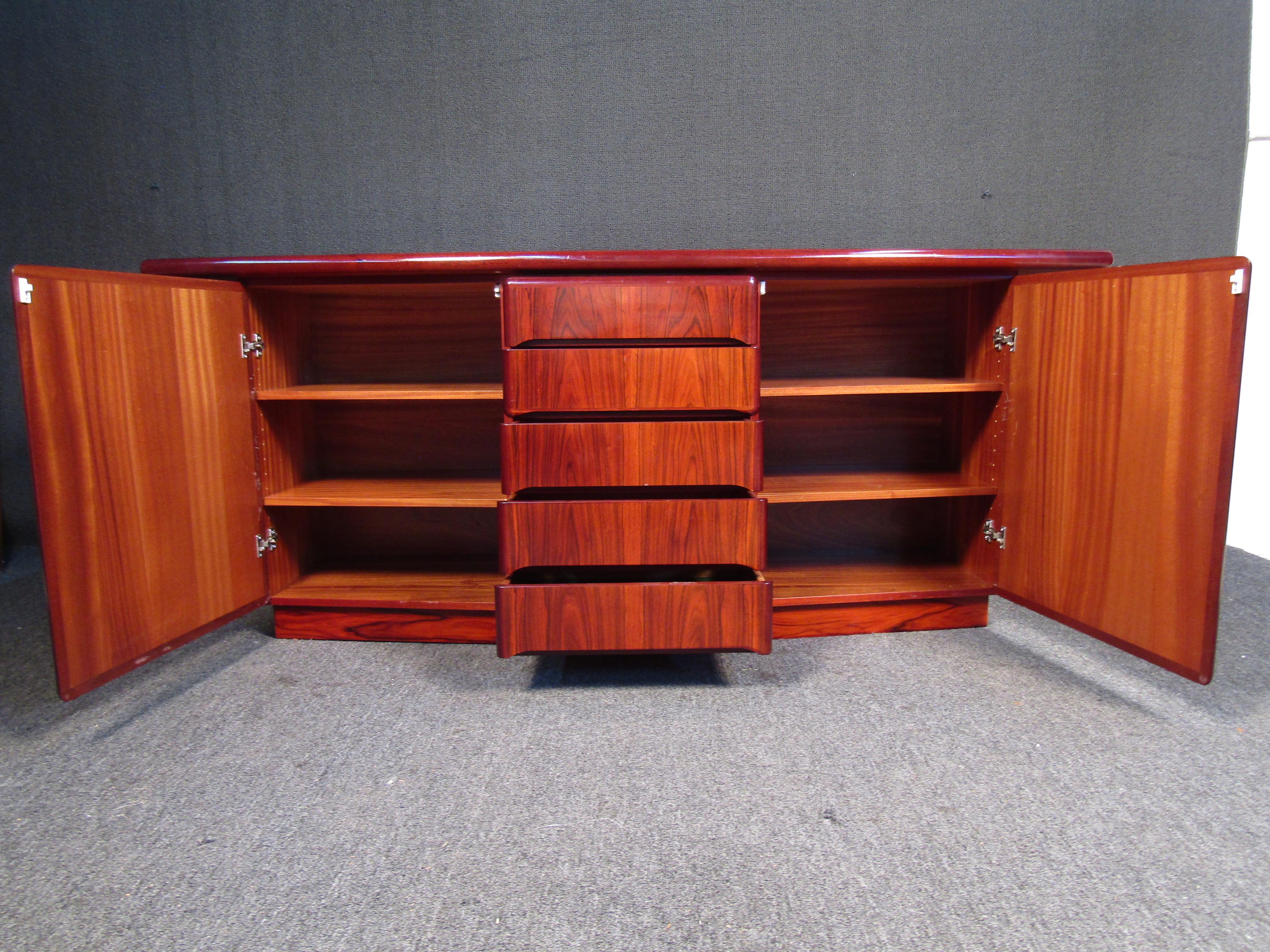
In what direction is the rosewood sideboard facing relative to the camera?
toward the camera
